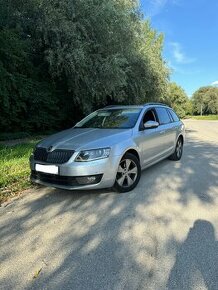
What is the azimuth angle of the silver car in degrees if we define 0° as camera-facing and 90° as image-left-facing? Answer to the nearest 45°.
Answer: approximately 45°
